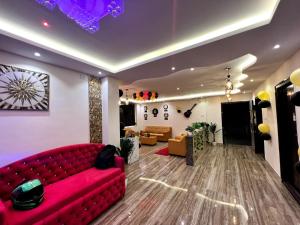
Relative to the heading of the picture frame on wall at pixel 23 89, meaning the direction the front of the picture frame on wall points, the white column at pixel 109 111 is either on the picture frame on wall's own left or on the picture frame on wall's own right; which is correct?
on the picture frame on wall's own left

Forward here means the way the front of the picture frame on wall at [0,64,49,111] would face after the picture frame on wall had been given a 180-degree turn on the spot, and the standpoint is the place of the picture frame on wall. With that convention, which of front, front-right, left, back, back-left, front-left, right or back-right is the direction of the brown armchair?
back-right

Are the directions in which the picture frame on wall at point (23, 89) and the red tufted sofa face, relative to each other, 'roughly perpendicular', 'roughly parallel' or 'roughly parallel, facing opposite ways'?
roughly parallel

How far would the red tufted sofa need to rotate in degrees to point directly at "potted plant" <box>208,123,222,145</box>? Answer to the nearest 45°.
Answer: approximately 45° to its left

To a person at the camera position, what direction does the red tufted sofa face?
facing the viewer and to the right of the viewer

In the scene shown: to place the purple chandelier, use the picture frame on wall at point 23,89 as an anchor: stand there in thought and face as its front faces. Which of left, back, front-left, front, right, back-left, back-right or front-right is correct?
front-right

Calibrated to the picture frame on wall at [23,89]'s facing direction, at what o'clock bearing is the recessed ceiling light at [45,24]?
The recessed ceiling light is roughly at 1 o'clock from the picture frame on wall.

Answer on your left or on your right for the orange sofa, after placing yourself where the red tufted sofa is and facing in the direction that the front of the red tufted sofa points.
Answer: on your left

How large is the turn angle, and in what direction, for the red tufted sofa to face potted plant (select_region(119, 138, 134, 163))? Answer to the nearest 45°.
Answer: approximately 90° to its left

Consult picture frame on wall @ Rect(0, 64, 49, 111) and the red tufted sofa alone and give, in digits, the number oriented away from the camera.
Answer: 0
